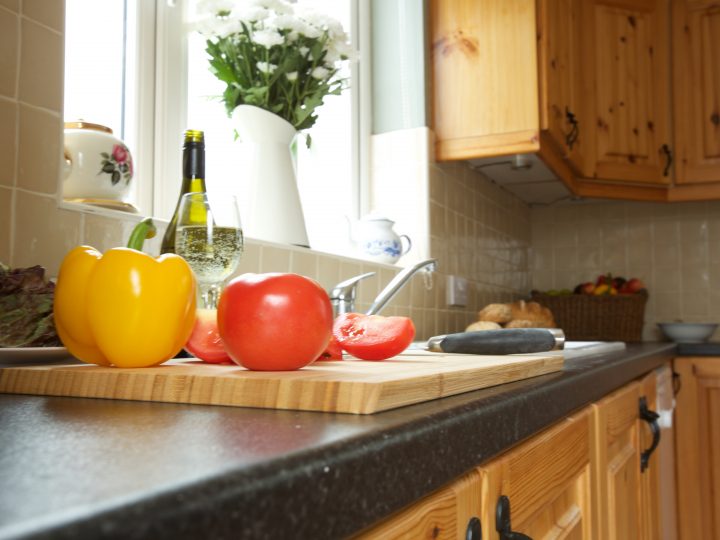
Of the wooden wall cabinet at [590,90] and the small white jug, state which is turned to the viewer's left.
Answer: the small white jug

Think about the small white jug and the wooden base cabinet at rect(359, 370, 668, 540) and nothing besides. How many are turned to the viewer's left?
1

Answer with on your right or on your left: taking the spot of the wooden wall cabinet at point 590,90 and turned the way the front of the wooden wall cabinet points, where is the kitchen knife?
on your right

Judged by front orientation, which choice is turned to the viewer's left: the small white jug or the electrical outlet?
the small white jug

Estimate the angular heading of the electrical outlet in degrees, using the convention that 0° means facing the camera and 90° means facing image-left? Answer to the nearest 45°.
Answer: approximately 315°

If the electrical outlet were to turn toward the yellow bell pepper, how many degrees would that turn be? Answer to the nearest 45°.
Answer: approximately 45° to its right

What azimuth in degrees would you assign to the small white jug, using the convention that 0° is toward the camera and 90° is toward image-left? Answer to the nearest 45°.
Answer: approximately 90°

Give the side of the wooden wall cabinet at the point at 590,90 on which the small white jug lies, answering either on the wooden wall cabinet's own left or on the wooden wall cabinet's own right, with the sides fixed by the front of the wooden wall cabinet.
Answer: on the wooden wall cabinet's own right

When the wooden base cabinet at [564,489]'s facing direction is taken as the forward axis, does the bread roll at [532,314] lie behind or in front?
behind
